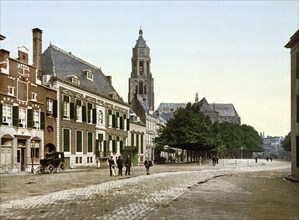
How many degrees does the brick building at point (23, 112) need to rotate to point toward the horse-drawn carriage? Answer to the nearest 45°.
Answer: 0° — it already faces it

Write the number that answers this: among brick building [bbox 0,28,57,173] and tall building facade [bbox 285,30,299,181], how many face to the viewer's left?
1

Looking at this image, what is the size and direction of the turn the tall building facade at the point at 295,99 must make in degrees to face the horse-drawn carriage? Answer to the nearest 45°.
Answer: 0° — it already faces it

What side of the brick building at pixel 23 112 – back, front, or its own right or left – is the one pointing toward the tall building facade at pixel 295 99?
front

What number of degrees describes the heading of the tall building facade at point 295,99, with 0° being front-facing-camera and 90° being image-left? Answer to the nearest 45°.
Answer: approximately 90°

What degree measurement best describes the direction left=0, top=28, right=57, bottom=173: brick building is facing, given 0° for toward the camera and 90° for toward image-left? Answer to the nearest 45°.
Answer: approximately 315°

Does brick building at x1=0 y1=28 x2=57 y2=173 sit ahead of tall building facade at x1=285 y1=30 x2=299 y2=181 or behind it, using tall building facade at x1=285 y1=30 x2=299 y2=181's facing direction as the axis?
ahead
